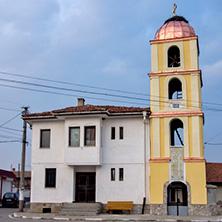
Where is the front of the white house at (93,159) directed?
toward the camera

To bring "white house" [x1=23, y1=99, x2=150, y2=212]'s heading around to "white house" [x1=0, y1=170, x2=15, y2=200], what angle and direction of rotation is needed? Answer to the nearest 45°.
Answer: approximately 135° to its right
